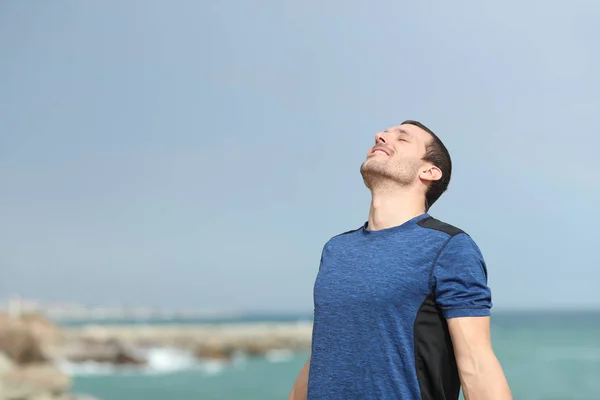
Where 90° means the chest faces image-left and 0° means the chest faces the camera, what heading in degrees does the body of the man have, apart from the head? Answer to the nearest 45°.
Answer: approximately 45°

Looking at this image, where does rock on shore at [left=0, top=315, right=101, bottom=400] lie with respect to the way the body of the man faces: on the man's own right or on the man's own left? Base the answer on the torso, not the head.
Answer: on the man's own right

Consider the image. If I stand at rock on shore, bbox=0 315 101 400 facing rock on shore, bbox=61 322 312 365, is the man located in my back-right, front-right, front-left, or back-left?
back-right

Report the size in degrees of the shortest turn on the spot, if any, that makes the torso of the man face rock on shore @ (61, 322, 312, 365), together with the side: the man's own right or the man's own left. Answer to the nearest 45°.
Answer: approximately 135° to the man's own right
